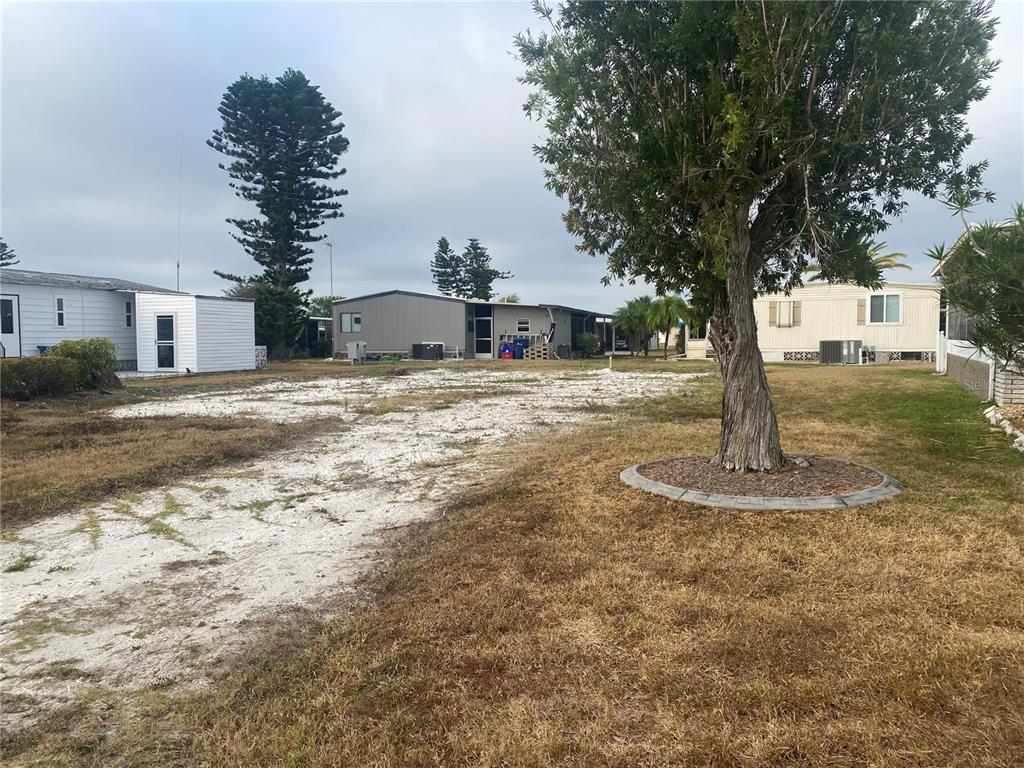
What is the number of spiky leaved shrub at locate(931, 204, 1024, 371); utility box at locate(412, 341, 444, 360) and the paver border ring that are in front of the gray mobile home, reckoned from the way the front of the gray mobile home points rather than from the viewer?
3

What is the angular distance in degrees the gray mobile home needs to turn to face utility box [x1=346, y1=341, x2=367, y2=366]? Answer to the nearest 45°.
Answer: approximately 45° to its right

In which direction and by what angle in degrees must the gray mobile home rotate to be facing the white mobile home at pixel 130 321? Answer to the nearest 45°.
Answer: approximately 45° to its right

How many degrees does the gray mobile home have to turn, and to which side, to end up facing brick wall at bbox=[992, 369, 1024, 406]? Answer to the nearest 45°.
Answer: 0° — it already faces it

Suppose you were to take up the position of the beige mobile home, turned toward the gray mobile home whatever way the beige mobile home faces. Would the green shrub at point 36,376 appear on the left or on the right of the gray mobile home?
left

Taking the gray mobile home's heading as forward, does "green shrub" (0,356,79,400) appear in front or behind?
in front

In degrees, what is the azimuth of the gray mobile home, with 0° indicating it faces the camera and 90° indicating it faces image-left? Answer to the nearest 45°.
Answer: approximately 0°

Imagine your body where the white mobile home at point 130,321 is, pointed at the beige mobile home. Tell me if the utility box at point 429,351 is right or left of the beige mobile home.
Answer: left

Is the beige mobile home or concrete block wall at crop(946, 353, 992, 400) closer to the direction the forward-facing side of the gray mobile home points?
the concrete block wall

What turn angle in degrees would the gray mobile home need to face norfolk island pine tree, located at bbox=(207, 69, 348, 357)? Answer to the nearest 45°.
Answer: approximately 90° to its right

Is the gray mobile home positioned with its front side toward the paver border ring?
yes

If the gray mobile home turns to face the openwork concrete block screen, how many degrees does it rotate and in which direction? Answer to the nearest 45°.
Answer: approximately 90° to its left

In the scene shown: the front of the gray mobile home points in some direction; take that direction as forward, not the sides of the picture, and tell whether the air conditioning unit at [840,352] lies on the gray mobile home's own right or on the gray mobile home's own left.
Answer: on the gray mobile home's own left
